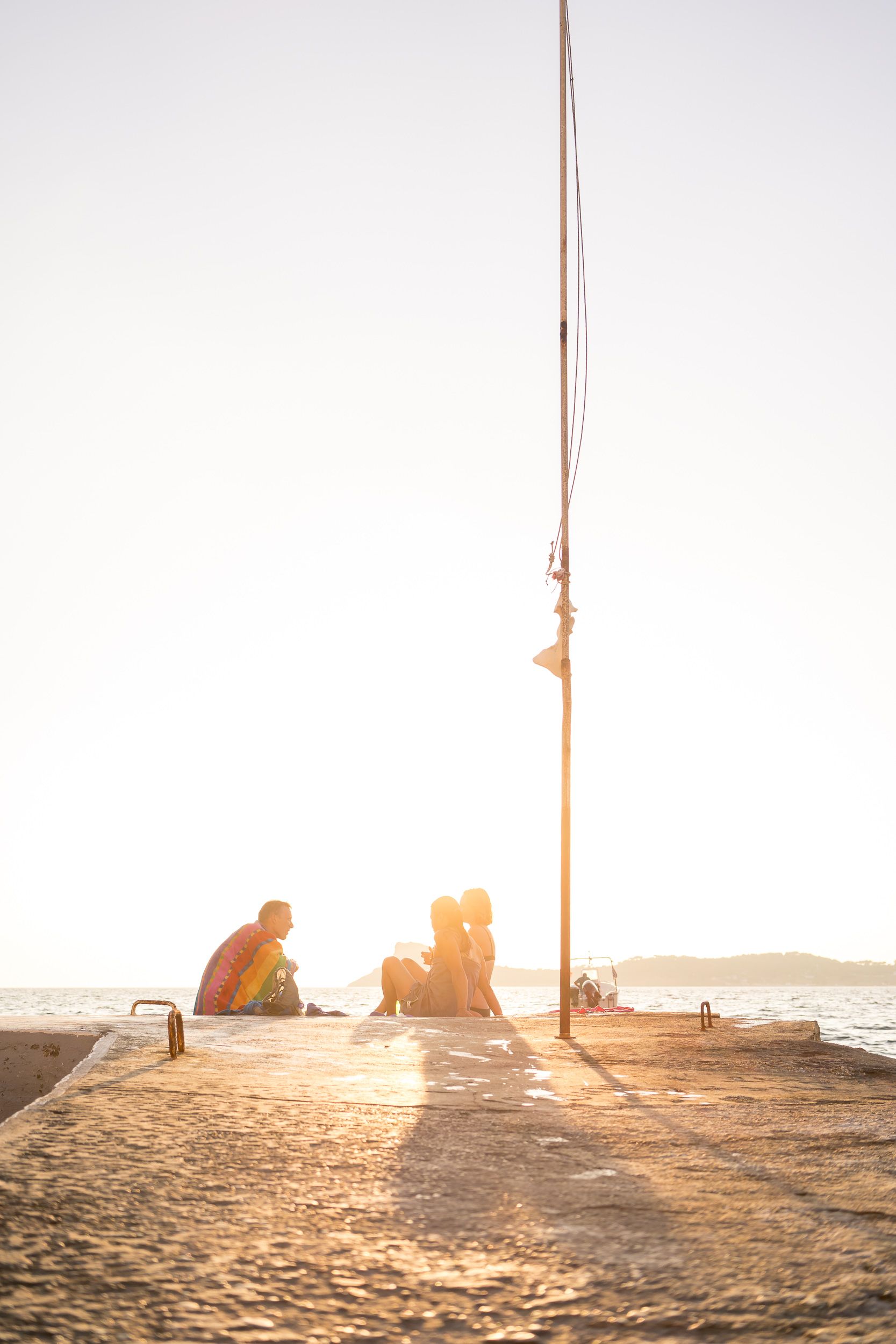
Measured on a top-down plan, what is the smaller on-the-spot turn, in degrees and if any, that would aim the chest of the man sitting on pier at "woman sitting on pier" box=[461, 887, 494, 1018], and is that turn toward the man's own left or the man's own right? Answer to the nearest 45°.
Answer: approximately 45° to the man's own left

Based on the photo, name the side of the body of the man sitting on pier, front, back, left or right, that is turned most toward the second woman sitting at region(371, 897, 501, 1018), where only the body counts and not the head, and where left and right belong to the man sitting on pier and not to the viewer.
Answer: front

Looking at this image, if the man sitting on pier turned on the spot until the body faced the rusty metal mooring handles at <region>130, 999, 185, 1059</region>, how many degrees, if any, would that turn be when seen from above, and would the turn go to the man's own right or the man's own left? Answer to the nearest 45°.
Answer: approximately 90° to the man's own right

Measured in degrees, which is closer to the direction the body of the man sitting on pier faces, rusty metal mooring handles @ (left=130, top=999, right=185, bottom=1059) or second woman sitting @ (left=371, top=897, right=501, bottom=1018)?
the second woman sitting

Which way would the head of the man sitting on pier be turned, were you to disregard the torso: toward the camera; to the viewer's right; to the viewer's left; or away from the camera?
to the viewer's right

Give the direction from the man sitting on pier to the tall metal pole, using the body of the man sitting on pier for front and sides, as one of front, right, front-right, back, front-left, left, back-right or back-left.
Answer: front-right

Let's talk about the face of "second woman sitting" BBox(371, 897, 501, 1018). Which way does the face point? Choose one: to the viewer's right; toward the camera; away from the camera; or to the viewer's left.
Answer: to the viewer's left

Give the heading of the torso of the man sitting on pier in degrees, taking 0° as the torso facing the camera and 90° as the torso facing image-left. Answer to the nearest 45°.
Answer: approximately 270°
